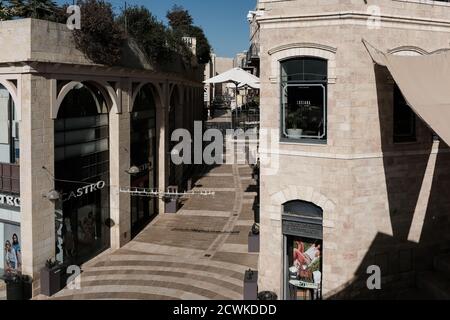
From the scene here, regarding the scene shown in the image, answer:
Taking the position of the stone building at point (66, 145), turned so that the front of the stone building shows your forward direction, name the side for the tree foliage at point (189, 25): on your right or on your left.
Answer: on your left

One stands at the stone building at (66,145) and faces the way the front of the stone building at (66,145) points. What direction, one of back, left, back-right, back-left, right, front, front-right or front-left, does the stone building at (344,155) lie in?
front

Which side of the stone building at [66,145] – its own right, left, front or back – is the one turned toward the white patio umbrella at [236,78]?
left

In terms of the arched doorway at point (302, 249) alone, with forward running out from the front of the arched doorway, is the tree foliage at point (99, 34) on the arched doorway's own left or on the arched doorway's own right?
on the arched doorway's own right

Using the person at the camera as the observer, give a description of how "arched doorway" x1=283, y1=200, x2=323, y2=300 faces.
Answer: facing the viewer

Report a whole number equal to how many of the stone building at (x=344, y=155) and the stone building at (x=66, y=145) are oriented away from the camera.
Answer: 0

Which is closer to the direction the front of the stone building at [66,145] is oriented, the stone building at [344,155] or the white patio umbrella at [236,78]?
the stone building

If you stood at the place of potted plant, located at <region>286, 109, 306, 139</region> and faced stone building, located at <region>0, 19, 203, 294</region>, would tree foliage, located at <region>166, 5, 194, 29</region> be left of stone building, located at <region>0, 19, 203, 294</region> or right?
right

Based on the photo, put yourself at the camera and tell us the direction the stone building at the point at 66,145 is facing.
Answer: facing the viewer and to the right of the viewer
